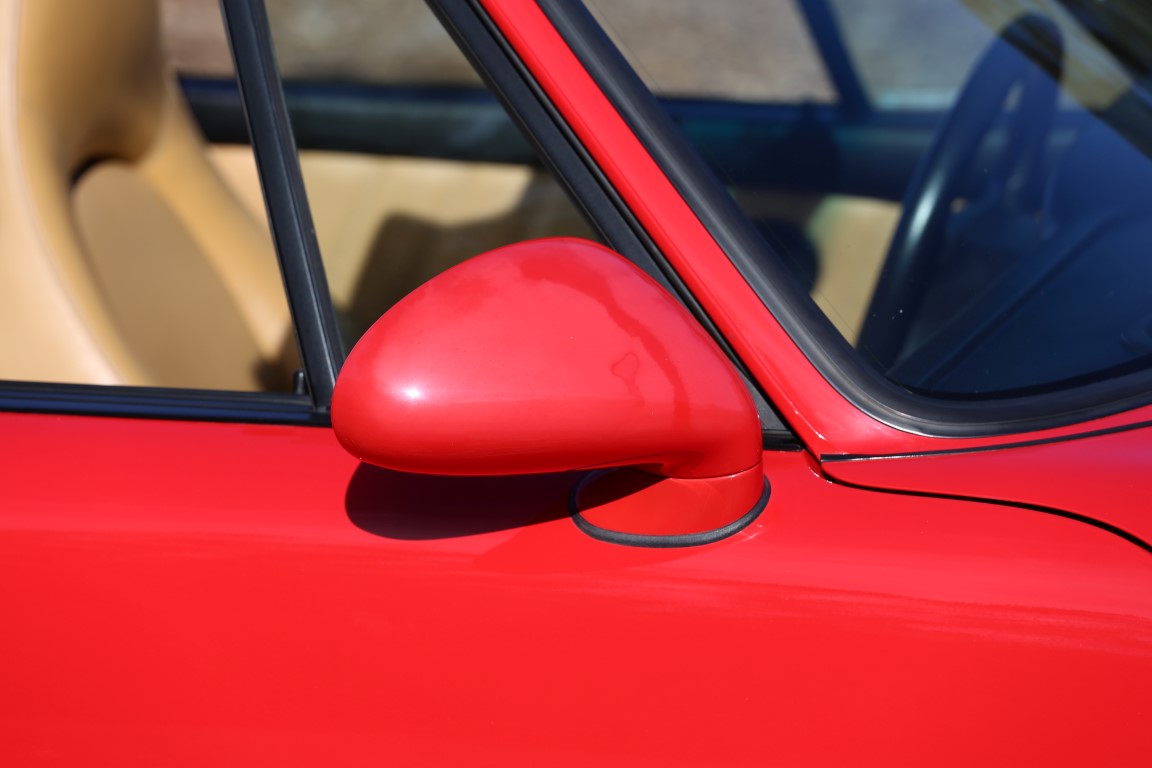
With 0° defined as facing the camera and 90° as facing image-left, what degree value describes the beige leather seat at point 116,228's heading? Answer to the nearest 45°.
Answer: approximately 315°

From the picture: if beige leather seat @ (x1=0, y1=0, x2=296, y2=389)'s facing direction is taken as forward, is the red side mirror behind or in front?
in front
